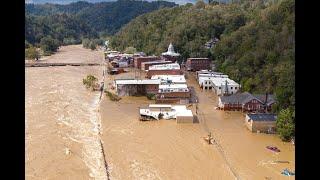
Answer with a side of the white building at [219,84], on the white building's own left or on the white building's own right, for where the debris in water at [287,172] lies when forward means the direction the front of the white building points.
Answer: on the white building's own left

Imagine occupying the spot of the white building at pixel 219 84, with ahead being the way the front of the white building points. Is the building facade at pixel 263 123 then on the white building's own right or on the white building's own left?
on the white building's own left

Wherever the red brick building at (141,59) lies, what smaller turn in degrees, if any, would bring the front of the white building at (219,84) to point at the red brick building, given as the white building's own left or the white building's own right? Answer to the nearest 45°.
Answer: approximately 90° to the white building's own right

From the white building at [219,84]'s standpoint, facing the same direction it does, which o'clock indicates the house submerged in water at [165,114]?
The house submerged in water is roughly at 11 o'clock from the white building.

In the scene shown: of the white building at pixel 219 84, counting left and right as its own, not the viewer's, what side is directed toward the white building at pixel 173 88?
front

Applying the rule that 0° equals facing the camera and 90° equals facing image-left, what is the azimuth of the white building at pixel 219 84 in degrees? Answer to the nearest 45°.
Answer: approximately 45°

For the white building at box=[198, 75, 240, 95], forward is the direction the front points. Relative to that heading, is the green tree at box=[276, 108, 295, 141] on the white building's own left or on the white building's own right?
on the white building's own left
